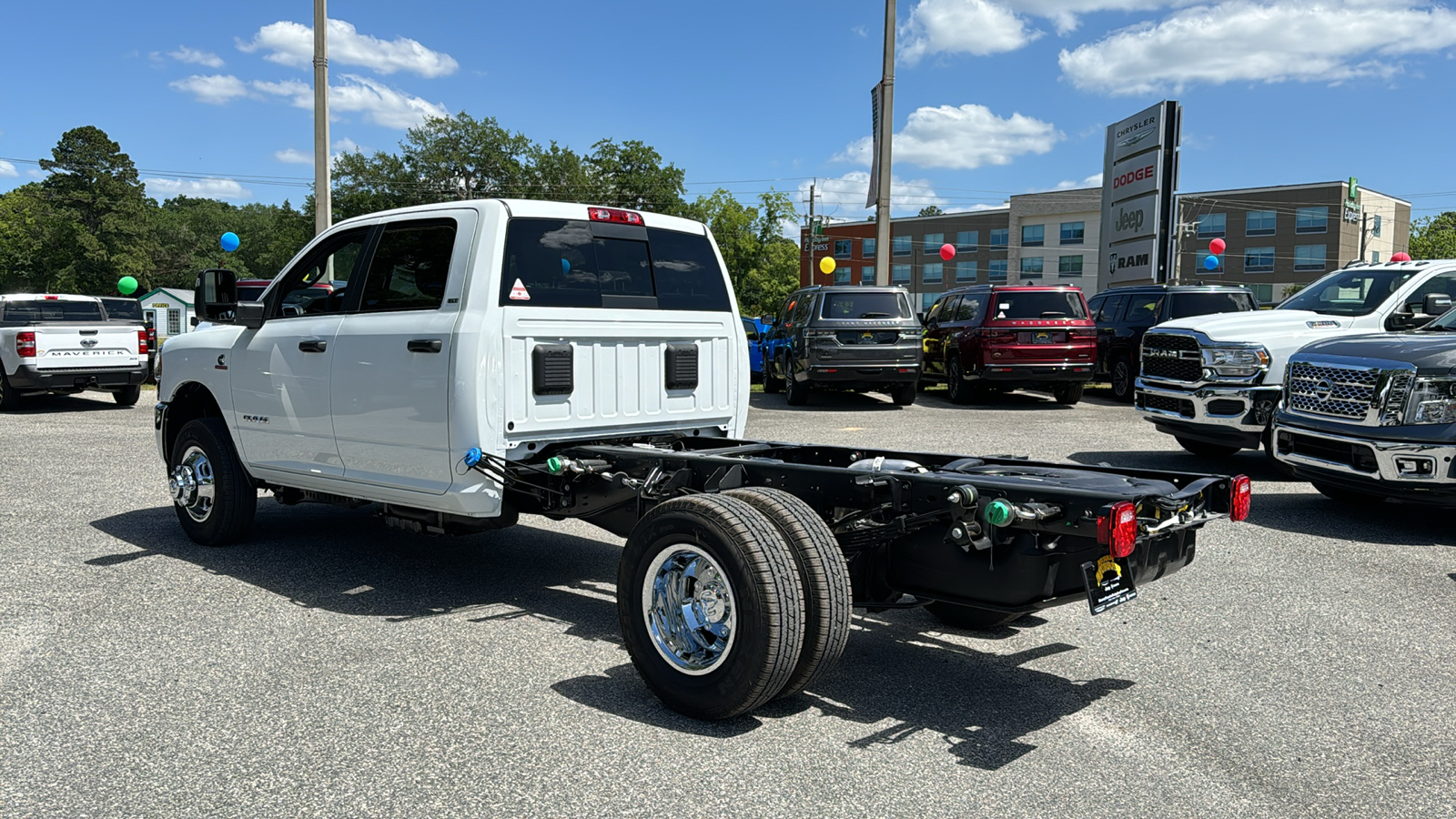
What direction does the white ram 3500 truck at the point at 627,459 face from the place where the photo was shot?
facing away from the viewer and to the left of the viewer

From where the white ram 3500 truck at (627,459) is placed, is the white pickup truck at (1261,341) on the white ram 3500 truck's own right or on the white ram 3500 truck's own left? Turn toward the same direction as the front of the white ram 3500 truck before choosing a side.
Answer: on the white ram 3500 truck's own right

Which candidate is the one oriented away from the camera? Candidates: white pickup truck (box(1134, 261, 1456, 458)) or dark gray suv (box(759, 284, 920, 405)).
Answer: the dark gray suv

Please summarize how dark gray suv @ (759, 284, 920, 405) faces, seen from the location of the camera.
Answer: facing away from the viewer

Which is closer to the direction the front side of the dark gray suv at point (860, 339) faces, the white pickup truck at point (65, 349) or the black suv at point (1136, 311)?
the black suv

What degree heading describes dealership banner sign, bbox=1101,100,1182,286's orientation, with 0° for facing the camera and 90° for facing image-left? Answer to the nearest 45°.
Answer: approximately 45°

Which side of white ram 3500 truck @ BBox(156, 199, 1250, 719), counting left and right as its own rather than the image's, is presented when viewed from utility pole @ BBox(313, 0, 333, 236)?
front

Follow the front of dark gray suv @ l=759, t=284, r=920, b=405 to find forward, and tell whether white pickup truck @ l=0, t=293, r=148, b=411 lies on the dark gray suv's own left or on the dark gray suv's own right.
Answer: on the dark gray suv's own left

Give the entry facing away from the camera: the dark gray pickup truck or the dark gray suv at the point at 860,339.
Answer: the dark gray suv

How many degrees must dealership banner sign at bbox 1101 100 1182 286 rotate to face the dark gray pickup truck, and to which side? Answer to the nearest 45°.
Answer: approximately 45° to its left

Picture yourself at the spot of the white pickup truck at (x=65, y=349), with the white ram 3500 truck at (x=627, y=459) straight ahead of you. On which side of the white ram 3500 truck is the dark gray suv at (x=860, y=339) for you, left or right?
left

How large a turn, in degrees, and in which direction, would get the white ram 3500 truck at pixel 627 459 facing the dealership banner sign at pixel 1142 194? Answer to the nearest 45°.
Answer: approximately 90° to its right

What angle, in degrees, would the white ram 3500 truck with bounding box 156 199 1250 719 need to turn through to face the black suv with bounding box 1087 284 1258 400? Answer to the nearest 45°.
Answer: approximately 90° to its right

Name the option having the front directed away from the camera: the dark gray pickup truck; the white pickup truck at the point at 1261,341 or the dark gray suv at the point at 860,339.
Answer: the dark gray suv

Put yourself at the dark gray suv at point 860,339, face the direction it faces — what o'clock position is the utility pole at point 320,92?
The utility pole is roughly at 9 o'clock from the dark gray suv.
